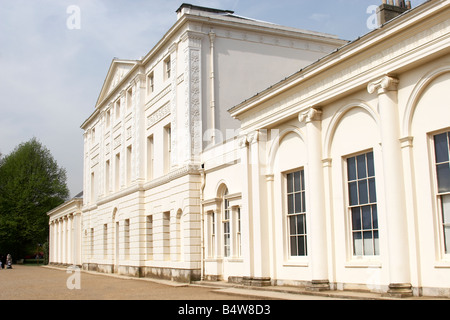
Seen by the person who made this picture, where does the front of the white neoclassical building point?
facing the viewer and to the left of the viewer
